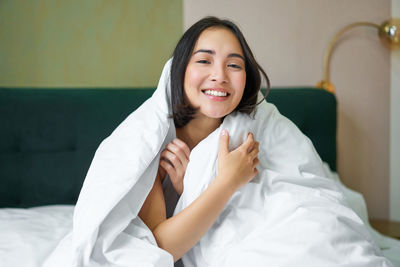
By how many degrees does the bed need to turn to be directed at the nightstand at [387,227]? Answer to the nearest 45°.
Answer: approximately 90° to its left

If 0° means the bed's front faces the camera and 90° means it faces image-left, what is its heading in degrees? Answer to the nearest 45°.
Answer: approximately 0°
